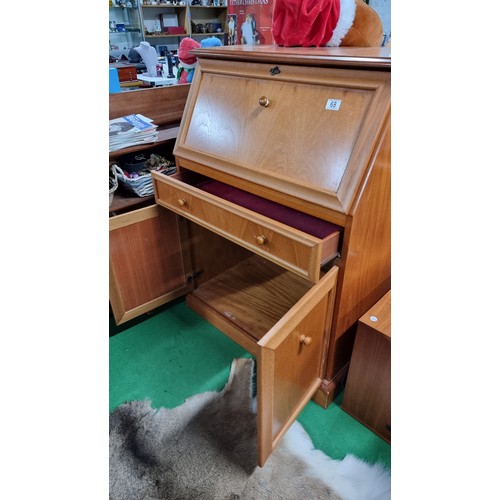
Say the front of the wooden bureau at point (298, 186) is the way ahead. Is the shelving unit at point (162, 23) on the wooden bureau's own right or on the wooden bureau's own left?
on the wooden bureau's own right

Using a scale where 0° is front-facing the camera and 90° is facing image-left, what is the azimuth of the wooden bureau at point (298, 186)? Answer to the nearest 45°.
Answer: approximately 45°
